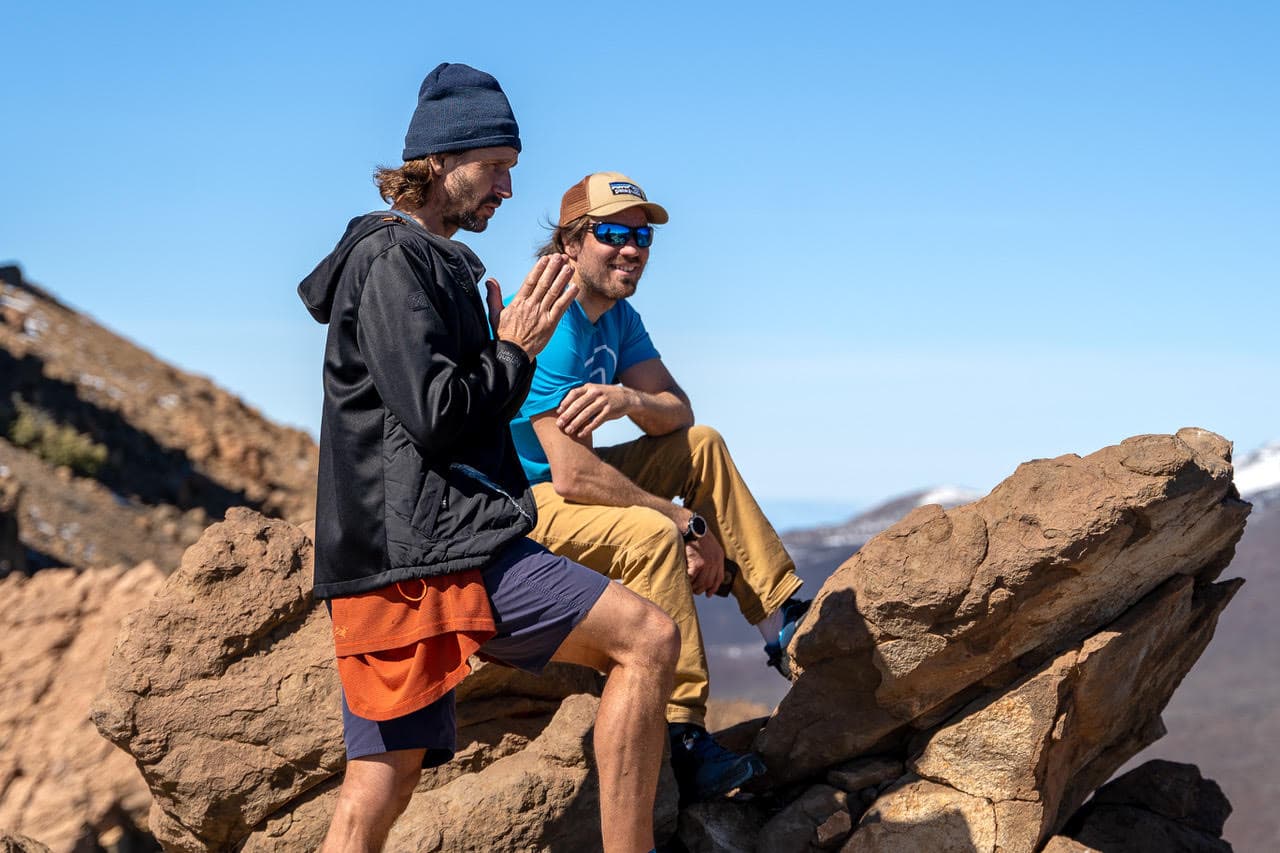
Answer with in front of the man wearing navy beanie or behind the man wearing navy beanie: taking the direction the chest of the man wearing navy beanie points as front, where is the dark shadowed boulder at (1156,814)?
in front

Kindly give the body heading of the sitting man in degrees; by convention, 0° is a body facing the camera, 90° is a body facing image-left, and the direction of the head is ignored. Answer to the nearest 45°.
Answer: approximately 315°

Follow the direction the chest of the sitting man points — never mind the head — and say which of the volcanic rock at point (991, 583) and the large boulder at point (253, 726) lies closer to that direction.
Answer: the volcanic rock

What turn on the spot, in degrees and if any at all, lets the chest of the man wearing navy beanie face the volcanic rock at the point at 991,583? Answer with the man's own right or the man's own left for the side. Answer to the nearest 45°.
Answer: approximately 45° to the man's own left

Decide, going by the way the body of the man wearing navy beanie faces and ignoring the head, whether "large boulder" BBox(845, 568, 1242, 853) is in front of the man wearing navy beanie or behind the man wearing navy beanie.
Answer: in front

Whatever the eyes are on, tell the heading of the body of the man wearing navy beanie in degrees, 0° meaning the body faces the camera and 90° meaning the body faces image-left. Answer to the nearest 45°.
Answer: approximately 270°

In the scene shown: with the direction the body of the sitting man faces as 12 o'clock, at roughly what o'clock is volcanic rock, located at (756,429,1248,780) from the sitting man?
The volcanic rock is roughly at 11 o'clock from the sitting man.

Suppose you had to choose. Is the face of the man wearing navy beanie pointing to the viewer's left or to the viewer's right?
to the viewer's right

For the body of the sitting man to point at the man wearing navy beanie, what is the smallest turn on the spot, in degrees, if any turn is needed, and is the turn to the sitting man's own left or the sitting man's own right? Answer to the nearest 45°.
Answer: approximately 45° to the sitting man's own right

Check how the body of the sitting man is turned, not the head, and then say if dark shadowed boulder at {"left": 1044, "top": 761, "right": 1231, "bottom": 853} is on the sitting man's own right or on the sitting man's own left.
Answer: on the sitting man's own left
